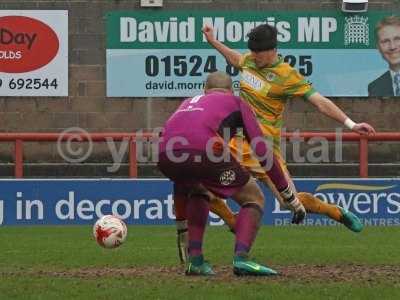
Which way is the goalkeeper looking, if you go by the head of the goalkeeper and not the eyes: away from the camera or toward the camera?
away from the camera

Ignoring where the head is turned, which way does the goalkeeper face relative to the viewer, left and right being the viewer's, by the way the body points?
facing away from the viewer and to the right of the viewer

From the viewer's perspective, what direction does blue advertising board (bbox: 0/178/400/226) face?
toward the camera

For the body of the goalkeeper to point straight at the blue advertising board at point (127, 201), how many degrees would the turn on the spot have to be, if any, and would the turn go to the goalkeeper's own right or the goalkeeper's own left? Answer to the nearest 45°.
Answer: approximately 45° to the goalkeeper's own left

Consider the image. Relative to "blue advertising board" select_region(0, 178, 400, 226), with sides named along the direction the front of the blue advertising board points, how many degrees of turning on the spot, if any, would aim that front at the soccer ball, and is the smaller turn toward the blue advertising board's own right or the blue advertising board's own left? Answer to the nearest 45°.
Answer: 0° — it already faces it

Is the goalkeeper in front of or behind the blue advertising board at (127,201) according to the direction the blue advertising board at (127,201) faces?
in front

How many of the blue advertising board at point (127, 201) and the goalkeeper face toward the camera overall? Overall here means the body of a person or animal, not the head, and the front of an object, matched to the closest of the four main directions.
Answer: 1

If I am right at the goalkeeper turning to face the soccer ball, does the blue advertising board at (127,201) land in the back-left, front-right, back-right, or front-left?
front-right

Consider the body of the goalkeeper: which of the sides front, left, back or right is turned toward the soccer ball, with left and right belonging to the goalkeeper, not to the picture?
left
